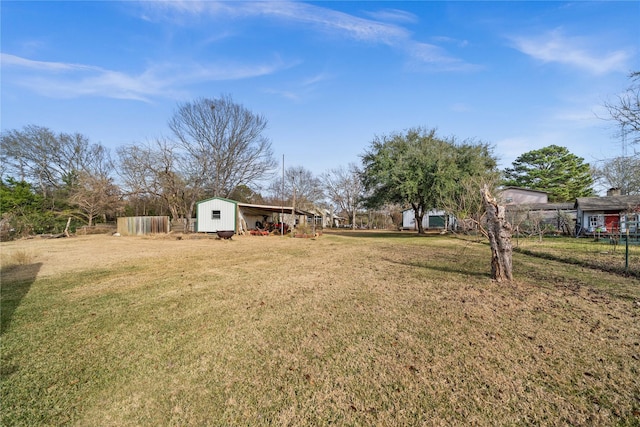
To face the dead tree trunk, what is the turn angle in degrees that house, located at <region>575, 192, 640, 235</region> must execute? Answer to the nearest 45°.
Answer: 0° — it already faces it

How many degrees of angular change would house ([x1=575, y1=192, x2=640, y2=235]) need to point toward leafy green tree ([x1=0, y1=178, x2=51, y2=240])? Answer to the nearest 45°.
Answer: approximately 45° to its right

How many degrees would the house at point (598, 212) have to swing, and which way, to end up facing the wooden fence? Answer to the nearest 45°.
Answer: approximately 45° to its right

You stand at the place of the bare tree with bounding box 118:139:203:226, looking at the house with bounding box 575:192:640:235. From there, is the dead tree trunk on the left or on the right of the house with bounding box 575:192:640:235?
right

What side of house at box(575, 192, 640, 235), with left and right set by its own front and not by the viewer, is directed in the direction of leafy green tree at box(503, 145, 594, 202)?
back

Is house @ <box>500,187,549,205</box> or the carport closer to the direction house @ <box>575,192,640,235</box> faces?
the carport

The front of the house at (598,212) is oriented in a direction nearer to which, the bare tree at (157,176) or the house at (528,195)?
the bare tree

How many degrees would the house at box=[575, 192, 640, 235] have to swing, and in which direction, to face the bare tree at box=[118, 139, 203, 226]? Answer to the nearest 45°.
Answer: approximately 45° to its right

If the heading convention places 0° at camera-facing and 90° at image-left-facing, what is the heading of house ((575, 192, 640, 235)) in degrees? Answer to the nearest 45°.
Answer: approximately 0°

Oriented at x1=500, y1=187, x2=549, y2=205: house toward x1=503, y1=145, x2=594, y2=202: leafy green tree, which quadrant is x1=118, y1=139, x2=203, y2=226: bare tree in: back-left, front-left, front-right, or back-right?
back-left

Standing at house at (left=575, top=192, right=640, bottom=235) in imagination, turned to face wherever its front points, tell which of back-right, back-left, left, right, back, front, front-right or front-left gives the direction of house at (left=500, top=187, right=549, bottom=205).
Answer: back-right
